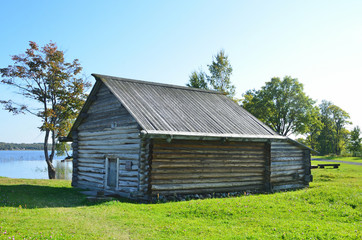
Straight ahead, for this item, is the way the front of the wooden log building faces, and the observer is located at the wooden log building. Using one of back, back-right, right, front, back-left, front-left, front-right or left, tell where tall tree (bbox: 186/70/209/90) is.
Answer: back-right

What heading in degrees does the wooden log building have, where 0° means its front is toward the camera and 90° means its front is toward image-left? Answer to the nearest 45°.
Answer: approximately 45°
